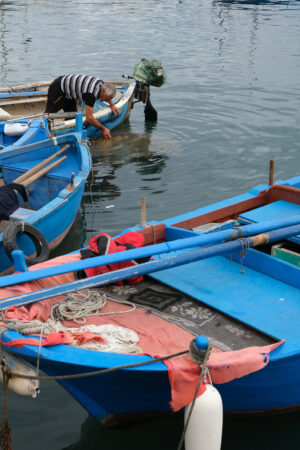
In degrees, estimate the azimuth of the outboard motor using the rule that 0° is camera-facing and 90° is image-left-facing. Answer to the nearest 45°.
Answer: approximately 90°

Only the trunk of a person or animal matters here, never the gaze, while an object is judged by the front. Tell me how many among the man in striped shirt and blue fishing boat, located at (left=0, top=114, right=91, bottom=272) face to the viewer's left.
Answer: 0

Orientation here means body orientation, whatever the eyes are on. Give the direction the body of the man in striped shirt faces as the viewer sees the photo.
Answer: to the viewer's right

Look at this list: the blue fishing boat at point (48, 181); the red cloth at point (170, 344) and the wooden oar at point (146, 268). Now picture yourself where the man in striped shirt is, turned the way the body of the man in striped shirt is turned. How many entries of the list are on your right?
3

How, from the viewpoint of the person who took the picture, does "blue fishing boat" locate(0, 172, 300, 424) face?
facing the viewer and to the left of the viewer

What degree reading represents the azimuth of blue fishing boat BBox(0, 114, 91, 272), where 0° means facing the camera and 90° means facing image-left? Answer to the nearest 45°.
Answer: approximately 225°

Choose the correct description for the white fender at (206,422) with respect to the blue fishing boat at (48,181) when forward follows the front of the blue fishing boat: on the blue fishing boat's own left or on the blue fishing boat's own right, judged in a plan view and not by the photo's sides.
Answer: on the blue fishing boat's own right

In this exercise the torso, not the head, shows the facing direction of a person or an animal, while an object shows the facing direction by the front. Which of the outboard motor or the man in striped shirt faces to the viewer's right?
the man in striped shirt

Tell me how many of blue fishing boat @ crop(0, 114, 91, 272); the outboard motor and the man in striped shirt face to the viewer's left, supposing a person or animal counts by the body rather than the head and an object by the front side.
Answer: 1

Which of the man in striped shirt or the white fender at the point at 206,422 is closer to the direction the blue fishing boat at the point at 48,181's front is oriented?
the man in striped shirt

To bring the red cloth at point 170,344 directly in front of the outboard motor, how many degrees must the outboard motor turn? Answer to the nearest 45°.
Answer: approximately 90° to its left

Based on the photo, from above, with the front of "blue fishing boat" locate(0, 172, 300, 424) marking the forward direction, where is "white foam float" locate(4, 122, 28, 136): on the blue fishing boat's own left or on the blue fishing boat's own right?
on the blue fishing boat's own right

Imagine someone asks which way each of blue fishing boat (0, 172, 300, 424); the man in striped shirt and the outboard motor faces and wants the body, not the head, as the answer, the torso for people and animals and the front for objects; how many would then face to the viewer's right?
1

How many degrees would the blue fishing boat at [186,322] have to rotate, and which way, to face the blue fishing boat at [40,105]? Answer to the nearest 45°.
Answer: approximately 135° to its right

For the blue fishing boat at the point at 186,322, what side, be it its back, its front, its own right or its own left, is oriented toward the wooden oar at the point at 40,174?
right
